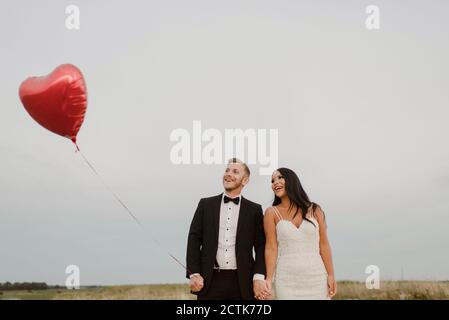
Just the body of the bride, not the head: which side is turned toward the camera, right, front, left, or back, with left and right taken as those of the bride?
front

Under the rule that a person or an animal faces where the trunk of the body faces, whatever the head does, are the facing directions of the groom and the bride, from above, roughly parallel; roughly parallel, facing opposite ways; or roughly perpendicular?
roughly parallel

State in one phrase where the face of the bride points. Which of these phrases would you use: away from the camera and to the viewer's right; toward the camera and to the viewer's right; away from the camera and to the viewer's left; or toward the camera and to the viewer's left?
toward the camera and to the viewer's left

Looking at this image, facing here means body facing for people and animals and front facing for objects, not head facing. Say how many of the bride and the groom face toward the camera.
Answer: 2

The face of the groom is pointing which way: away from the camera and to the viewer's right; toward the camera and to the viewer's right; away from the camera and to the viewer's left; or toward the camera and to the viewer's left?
toward the camera and to the viewer's left

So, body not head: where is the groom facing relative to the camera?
toward the camera
